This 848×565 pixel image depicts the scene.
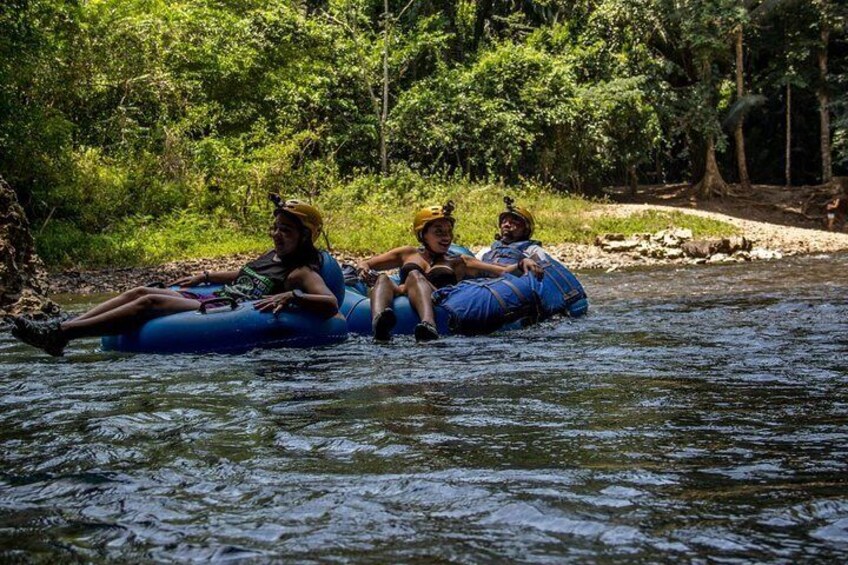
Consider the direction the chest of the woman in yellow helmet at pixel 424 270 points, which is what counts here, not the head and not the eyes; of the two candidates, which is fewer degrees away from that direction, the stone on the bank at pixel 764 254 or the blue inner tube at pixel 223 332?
the blue inner tube

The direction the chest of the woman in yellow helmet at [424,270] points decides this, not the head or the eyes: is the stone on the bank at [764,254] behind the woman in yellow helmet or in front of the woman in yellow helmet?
behind

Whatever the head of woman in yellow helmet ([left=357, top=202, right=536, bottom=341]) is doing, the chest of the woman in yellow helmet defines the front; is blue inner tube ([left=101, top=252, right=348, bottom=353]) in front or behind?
in front

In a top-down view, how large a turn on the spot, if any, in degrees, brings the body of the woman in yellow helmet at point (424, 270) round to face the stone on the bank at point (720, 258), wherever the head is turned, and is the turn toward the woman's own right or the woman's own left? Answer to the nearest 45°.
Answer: approximately 135° to the woman's own left

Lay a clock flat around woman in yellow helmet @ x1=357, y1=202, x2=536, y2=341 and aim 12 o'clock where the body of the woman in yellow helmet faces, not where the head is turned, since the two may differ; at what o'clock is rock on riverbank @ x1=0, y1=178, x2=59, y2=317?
The rock on riverbank is roughly at 3 o'clock from the woman in yellow helmet.

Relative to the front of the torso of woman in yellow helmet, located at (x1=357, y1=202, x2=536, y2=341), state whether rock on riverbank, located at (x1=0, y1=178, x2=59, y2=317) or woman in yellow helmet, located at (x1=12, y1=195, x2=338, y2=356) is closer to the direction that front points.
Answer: the woman in yellow helmet

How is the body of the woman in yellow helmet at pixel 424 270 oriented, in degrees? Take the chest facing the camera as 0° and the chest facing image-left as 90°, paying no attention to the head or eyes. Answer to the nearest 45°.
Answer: approximately 0°

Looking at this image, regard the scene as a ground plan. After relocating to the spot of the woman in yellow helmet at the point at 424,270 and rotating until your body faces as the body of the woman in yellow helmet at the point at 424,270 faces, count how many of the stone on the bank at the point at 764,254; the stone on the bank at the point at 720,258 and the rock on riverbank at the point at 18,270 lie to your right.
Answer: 1

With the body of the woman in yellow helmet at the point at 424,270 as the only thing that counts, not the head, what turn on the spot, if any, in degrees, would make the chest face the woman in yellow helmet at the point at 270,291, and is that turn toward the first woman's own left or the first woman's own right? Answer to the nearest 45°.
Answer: approximately 45° to the first woman's own right

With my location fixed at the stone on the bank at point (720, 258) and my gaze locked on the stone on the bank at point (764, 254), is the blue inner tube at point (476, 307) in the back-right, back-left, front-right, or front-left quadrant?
back-right
